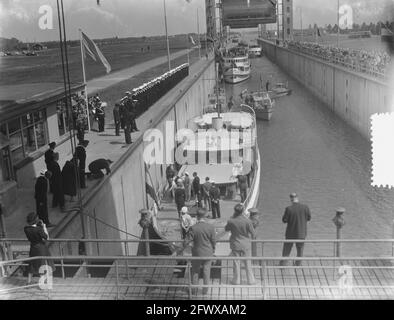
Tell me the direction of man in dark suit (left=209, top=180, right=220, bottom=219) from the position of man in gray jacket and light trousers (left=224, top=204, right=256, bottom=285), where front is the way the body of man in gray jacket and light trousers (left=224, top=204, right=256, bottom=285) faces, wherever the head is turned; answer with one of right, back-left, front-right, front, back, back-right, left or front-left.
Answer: front

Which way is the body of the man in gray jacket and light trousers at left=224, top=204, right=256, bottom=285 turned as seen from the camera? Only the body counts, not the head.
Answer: away from the camera

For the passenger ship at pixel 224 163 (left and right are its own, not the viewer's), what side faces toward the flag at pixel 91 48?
right

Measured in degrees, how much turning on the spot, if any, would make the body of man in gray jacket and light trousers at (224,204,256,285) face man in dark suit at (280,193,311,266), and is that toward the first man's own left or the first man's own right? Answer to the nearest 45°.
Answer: approximately 45° to the first man's own right

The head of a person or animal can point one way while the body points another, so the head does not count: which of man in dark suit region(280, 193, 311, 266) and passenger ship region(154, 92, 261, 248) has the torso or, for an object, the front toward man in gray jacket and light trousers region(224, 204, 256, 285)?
the passenger ship

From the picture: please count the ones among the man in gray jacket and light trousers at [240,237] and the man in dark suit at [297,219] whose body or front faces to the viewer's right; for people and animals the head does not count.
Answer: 0

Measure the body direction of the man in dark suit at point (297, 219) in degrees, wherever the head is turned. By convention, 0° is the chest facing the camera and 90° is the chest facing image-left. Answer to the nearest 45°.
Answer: approximately 180°

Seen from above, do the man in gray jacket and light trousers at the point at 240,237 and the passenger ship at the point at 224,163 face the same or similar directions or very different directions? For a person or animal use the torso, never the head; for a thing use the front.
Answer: very different directions

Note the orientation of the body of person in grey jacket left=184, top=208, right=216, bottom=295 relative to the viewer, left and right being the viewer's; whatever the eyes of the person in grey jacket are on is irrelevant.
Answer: facing away from the viewer

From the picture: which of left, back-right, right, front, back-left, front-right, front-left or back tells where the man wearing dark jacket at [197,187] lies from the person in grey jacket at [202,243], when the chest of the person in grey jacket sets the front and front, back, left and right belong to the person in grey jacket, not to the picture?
front

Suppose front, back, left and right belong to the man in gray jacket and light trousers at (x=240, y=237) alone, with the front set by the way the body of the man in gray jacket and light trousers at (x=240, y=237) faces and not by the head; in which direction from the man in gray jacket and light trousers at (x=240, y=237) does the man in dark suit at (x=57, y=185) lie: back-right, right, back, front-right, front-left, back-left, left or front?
front-left

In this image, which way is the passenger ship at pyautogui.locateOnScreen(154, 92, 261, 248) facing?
toward the camera
